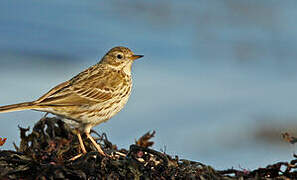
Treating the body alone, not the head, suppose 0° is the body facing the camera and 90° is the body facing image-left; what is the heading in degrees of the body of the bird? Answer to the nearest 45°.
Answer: approximately 270°
